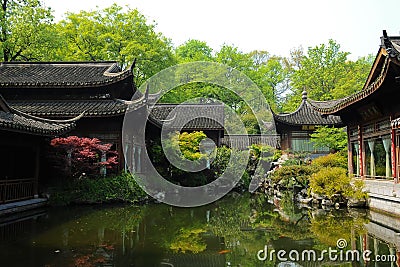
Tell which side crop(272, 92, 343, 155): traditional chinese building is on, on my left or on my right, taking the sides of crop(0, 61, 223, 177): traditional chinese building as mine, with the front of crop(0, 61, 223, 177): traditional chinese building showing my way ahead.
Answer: on my left

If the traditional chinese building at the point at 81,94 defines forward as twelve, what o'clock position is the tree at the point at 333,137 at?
The tree is roughly at 9 o'clock from the traditional chinese building.

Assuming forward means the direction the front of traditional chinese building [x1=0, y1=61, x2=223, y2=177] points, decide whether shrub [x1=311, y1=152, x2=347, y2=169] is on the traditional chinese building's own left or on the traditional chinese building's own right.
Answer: on the traditional chinese building's own left

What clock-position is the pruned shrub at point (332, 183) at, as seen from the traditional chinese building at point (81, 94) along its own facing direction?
The pruned shrub is roughly at 10 o'clock from the traditional chinese building.

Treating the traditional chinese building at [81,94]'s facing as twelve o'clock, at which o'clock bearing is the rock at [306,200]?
The rock is roughly at 10 o'clock from the traditional chinese building.

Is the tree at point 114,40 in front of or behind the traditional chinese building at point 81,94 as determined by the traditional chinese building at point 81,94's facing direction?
behind

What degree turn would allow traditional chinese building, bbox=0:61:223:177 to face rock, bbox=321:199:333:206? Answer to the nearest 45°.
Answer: approximately 45° to its left

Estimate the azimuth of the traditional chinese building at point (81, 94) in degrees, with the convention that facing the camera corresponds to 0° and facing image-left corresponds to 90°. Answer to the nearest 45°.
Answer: approximately 0°
